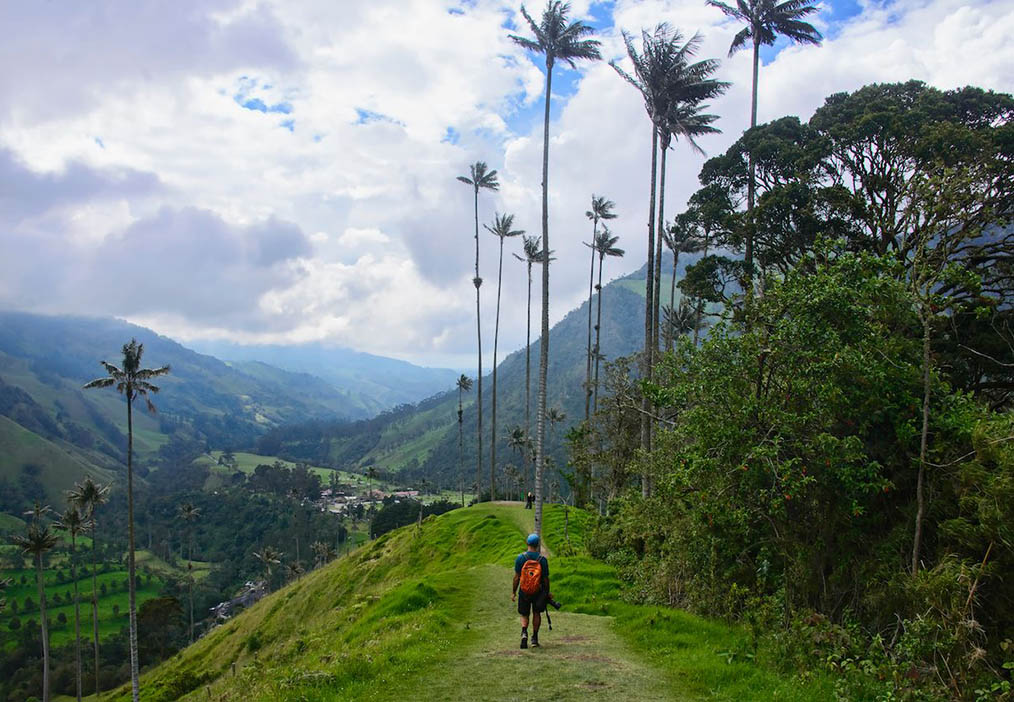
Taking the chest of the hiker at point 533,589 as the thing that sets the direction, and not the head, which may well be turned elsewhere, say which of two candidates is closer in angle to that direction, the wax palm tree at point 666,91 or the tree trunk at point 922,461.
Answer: the wax palm tree

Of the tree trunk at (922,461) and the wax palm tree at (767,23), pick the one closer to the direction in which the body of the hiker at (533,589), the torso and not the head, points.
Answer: the wax palm tree

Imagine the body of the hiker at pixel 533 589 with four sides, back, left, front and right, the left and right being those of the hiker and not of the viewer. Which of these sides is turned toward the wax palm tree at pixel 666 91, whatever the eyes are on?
front

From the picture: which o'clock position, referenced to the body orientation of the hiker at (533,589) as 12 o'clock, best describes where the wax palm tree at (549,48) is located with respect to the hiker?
The wax palm tree is roughly at 12 o'clock from the hiker.

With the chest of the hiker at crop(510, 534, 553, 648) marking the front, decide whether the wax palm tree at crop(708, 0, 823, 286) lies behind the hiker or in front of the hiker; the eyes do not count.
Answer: in front

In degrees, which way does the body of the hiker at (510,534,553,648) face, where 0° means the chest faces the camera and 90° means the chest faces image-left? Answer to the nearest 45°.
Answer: approximately 180°

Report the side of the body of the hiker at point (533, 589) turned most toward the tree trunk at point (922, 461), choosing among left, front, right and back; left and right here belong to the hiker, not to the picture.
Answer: right
